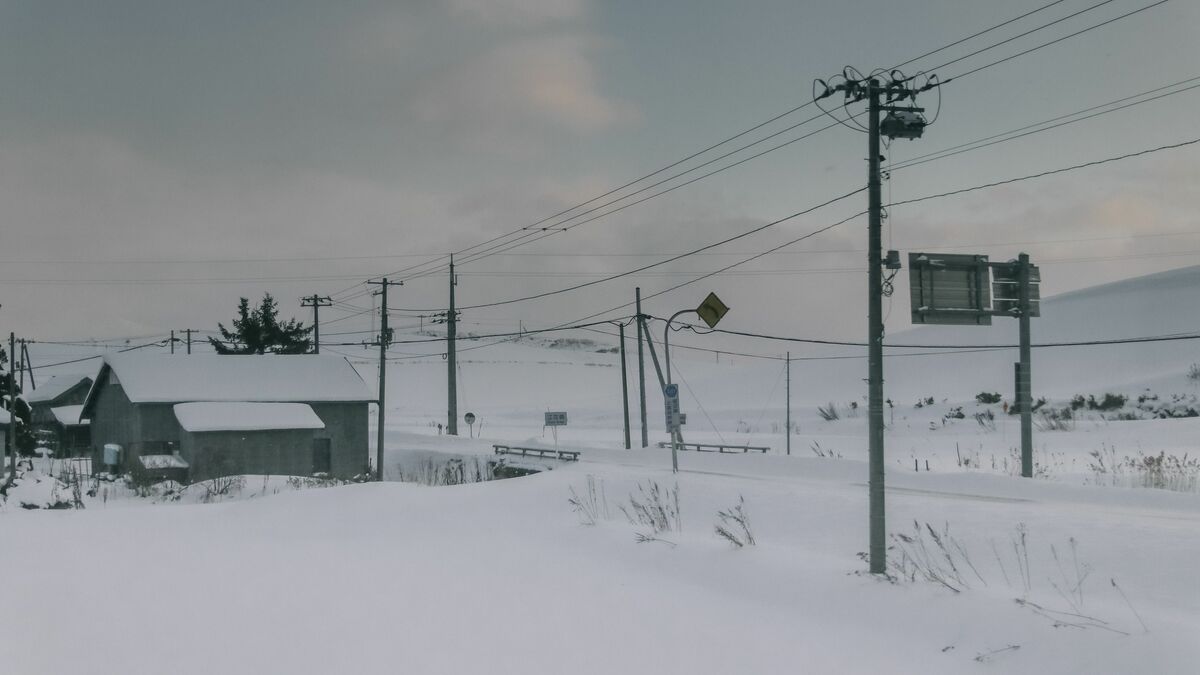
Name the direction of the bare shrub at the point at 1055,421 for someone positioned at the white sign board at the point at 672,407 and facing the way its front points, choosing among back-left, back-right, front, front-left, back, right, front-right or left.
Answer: back-left

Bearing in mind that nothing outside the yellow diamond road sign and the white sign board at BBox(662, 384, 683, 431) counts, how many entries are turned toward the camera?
2

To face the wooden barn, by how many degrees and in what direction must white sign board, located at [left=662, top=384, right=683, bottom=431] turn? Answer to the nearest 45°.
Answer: approximately 135° to its right

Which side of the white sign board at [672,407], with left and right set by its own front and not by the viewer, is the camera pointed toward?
front

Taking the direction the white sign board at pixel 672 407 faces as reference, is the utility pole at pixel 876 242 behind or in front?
in front

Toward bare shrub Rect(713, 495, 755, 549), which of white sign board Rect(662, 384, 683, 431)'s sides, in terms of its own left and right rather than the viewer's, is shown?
front

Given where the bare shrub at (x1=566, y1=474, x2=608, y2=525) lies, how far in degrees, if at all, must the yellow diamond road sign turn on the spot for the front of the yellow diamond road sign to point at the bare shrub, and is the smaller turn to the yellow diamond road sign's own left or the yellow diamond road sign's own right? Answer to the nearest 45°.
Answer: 0° — it already faces it

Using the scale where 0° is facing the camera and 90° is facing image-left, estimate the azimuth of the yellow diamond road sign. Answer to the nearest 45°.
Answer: approximately 0°

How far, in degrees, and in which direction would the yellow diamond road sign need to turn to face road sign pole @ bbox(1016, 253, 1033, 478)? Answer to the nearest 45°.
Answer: approximately 45° to its left
